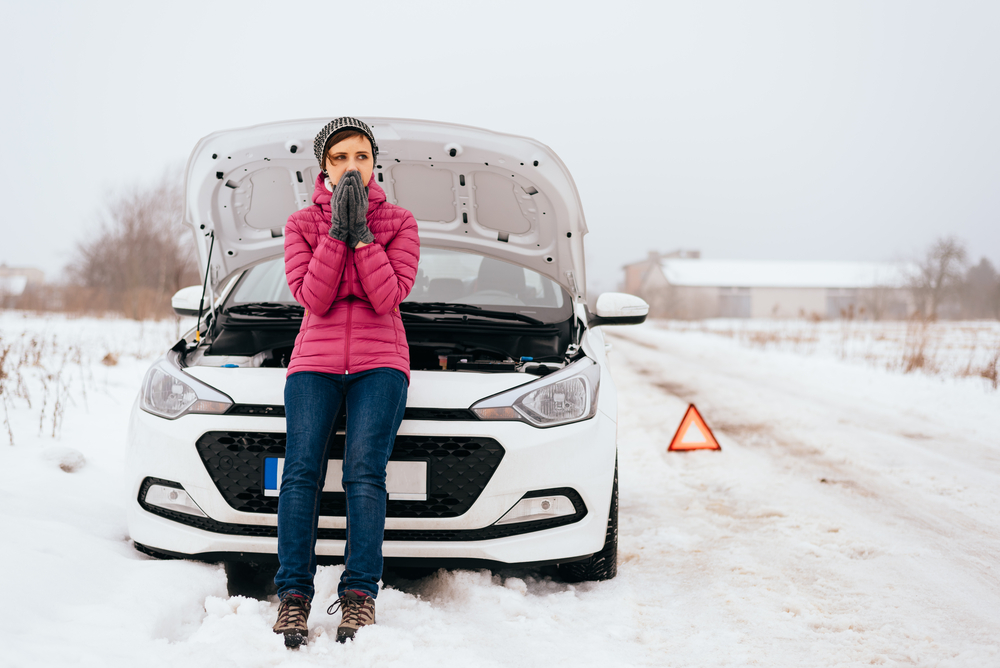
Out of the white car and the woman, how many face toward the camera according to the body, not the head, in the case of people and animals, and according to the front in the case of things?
2

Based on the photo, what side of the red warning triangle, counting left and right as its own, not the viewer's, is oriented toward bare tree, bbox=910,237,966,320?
back

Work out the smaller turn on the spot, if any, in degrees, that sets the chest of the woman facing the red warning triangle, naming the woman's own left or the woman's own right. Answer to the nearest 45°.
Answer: approximately 135° to the woman's own left

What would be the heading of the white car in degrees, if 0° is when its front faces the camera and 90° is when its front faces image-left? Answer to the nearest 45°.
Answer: approximately 0°

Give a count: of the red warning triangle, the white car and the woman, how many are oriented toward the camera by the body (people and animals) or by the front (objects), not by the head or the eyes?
3

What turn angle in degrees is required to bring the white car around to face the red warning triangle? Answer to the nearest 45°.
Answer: approximately 135° to its left

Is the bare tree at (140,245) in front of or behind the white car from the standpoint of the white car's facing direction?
behind

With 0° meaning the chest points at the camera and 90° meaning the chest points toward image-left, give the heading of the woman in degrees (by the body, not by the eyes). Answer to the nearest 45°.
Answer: approximately 0°
